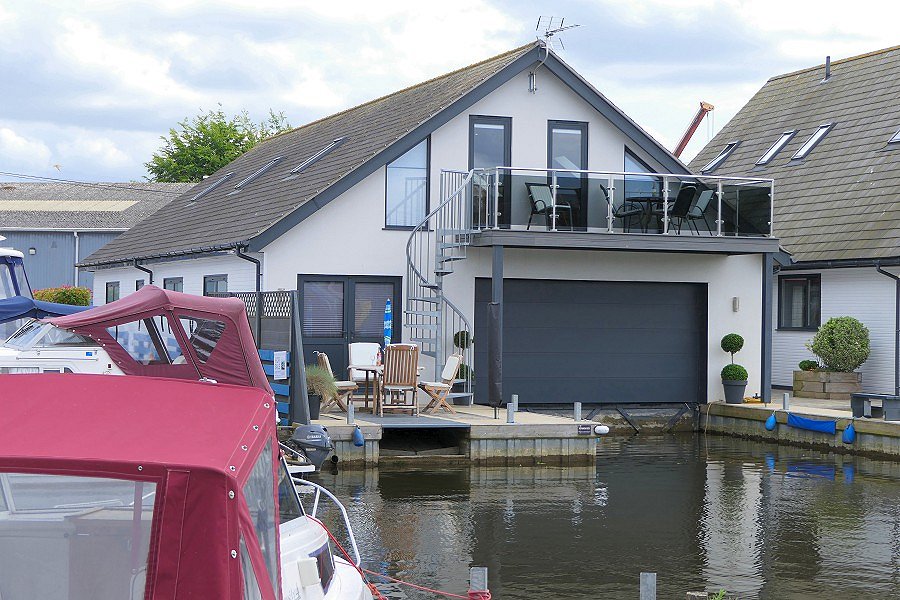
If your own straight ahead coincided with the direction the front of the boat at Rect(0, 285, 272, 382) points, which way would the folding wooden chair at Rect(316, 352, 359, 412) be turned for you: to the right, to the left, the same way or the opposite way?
the opposite way

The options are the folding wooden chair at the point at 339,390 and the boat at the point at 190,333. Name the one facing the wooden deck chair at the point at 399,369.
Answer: the folding wooden chair

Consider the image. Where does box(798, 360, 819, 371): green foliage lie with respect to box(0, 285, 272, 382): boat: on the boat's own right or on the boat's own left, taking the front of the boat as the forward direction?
on the boat's own right

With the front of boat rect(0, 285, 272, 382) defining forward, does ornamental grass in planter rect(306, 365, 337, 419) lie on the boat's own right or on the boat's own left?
on the boat's own right

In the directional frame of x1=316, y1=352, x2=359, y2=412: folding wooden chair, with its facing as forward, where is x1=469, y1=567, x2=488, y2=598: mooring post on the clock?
The mooring post is roughly at 3 o'clock from the folding wooden chair.

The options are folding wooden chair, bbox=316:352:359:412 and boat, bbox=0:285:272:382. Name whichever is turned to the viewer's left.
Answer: the boat

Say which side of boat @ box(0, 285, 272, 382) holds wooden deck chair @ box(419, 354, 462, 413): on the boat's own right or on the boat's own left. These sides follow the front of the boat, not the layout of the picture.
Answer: on the boat's own right

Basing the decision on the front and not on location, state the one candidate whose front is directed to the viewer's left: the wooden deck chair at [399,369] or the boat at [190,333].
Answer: the boat

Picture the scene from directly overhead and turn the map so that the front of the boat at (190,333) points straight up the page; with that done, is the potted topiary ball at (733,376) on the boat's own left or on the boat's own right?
on the boat's own right

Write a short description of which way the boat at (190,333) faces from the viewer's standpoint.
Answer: facing to the left of the viewer

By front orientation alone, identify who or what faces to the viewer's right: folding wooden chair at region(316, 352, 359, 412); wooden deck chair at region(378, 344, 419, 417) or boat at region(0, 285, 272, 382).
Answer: the folding wooden chair

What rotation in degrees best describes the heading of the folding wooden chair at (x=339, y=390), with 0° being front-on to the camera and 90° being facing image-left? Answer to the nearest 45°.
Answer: approximately 270°
